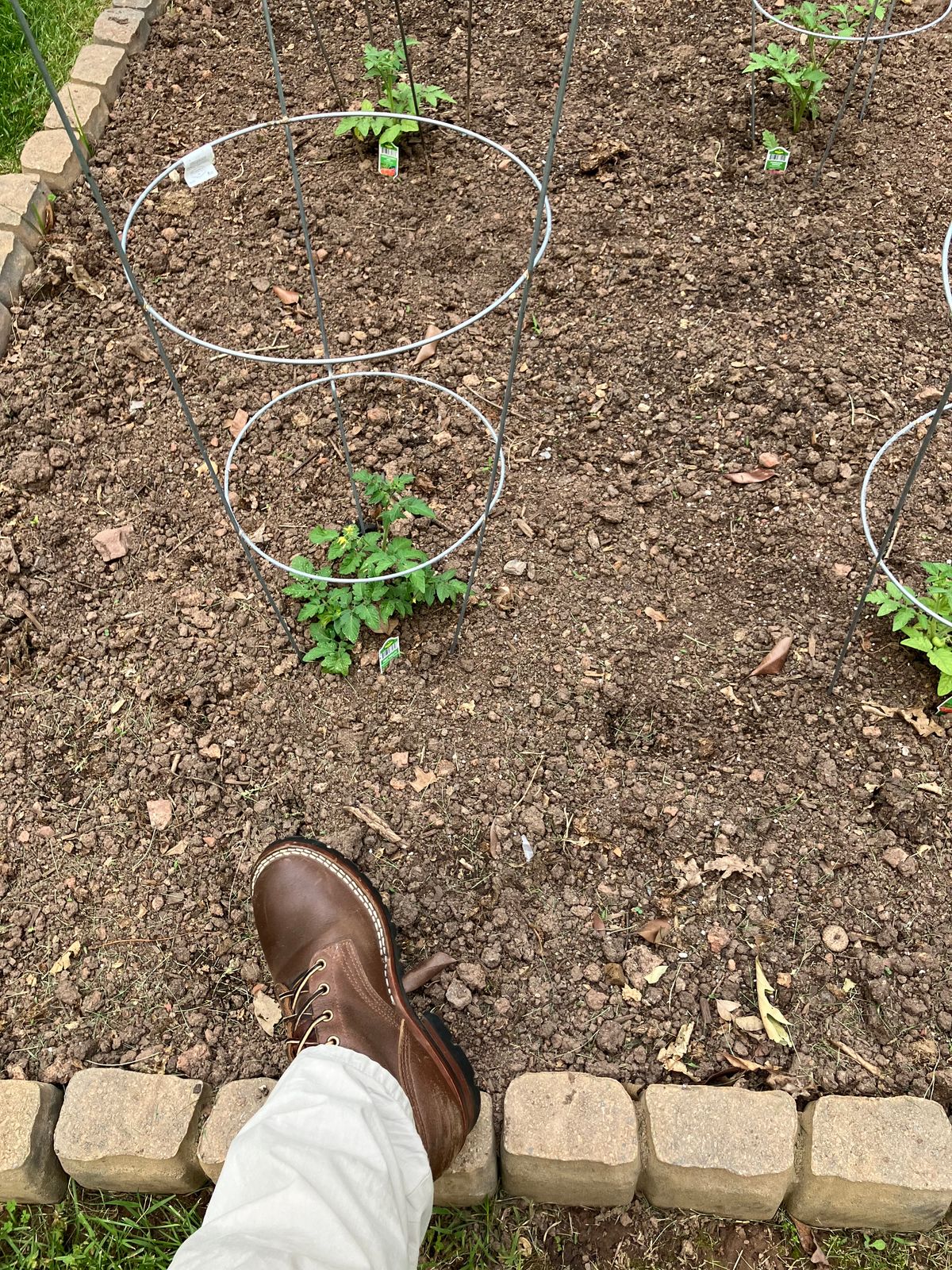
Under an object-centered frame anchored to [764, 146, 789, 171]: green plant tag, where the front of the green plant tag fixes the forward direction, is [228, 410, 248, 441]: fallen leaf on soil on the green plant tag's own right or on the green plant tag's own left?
on the green plant tag's own right

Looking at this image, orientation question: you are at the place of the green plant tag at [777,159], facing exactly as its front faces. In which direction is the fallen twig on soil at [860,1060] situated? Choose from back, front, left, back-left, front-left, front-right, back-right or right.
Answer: front

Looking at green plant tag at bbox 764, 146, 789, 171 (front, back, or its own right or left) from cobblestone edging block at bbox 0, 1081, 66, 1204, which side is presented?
front

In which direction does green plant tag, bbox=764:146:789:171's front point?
toward the camera

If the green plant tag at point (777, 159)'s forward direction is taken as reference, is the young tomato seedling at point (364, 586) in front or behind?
in front

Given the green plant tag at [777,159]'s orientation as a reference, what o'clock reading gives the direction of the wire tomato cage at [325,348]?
The wire tomato cage is roughly at 1 o'clock from the green plant tag.

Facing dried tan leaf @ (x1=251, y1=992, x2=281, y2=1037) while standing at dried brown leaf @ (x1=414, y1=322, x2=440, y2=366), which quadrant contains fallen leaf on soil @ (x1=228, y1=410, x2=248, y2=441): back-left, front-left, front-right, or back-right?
front-right

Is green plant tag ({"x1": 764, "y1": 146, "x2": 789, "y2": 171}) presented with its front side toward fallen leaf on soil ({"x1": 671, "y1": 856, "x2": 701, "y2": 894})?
yes

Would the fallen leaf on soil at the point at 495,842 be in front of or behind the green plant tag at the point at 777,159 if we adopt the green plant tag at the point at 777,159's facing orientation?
in front

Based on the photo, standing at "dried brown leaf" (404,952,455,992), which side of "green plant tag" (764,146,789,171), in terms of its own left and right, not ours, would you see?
front

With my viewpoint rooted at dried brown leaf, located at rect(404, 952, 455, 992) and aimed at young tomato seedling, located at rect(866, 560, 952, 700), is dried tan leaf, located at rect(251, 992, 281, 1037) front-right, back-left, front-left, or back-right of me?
back-left

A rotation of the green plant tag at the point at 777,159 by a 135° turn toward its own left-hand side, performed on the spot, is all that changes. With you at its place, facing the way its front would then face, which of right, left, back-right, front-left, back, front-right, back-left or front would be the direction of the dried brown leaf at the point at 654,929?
back-right

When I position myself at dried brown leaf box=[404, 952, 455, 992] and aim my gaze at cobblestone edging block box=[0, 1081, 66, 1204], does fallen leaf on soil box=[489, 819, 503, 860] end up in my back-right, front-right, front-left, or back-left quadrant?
back-right
